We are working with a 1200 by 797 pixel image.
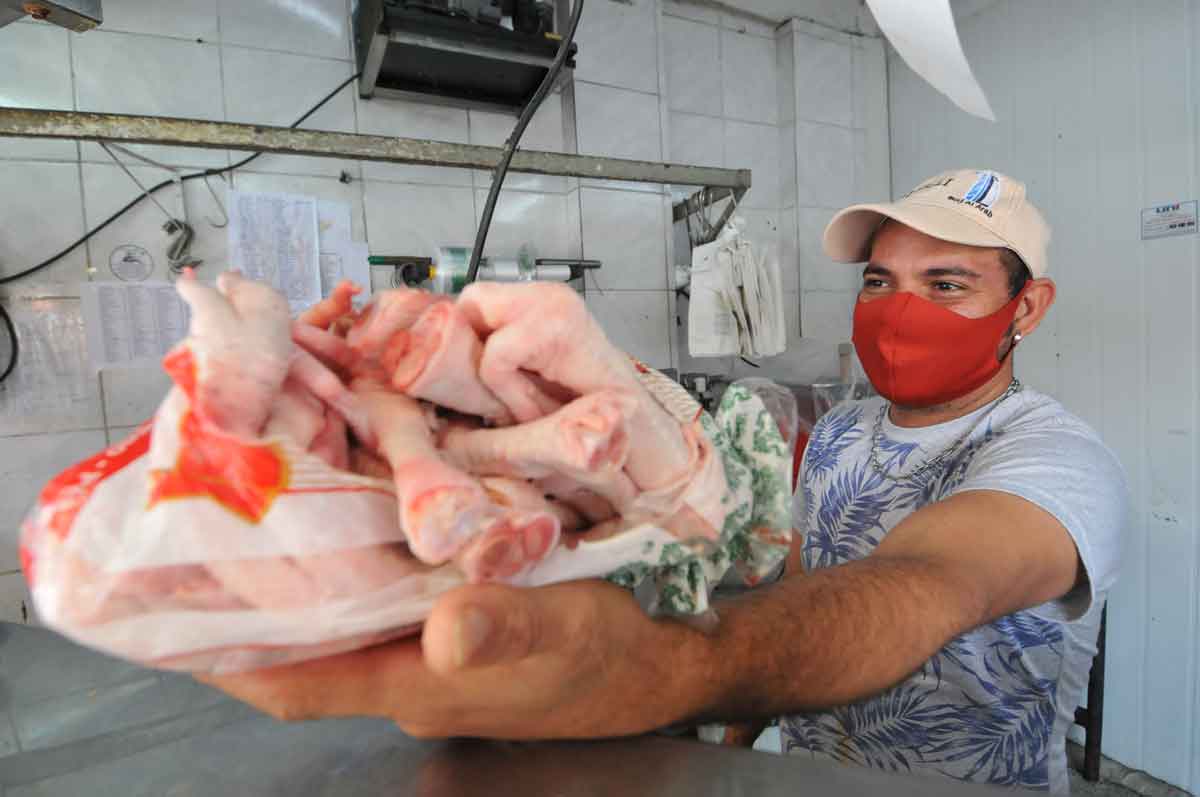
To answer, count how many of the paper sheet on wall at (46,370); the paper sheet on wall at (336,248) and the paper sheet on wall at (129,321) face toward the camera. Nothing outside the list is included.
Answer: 3

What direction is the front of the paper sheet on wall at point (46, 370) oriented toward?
toward the camera

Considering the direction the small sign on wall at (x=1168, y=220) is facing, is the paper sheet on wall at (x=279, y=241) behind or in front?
in front

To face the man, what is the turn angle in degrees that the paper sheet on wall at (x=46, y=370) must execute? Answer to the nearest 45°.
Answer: approximately 45° to its left

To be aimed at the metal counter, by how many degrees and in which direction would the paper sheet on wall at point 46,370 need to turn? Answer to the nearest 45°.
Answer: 0° — it already faces it

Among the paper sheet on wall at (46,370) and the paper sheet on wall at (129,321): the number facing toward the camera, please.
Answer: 2

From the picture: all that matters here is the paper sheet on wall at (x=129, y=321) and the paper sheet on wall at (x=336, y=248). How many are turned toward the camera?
2

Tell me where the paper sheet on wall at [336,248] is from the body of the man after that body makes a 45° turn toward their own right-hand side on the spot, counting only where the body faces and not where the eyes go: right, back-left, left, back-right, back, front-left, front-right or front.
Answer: front-right

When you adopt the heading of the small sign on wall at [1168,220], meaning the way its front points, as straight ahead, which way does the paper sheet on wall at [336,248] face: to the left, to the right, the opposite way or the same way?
to the left

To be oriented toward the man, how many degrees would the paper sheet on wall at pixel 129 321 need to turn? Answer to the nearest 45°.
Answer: approximately 45° to its left

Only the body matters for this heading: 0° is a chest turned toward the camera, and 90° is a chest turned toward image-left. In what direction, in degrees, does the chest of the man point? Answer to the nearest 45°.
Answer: approximately 45°

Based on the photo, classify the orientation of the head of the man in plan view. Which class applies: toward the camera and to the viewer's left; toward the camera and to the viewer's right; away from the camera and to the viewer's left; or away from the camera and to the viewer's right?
toward the camera and to the viewer's left

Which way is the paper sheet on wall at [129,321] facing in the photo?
toward the camera
